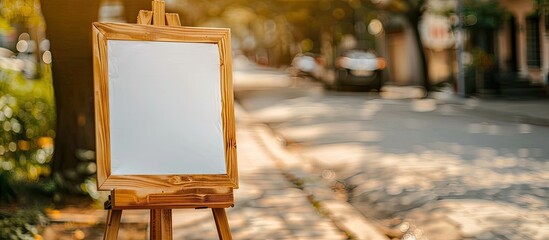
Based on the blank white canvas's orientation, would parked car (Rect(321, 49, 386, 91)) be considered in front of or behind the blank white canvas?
behind

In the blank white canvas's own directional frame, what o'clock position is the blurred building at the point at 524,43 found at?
The blurred building is roughly at 7 o'clock from the blank white canvas.

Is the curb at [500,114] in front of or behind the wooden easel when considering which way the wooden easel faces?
behind

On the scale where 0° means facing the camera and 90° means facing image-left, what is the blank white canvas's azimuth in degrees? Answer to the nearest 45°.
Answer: approximately 0°

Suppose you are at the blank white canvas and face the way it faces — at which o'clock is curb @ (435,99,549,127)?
The curb is roughly at 7 o'clock from the blank white canvas.

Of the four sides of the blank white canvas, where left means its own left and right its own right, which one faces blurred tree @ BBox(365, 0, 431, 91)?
back

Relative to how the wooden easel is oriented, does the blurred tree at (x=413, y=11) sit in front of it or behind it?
behind

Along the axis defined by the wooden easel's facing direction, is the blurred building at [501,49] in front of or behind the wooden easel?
behind
